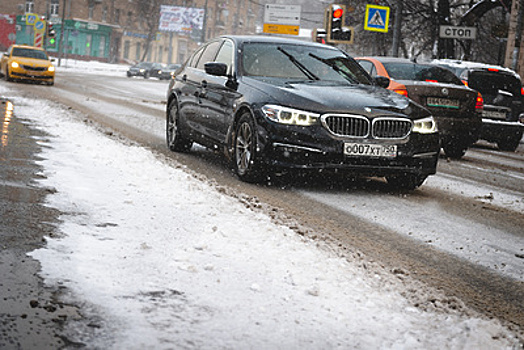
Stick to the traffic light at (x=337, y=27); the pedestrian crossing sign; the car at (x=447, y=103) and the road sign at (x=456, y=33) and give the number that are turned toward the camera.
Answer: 3

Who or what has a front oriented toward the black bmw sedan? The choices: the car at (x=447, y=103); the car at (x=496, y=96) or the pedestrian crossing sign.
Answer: the pedestrian crossing sign

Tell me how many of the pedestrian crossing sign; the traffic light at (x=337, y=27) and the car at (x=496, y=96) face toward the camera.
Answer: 2

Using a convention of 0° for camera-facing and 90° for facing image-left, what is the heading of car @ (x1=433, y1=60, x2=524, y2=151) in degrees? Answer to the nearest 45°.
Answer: approximately 135°

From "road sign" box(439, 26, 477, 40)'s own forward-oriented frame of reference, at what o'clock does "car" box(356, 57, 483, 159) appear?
The car is roughly at 12 o'clock from the road sign.

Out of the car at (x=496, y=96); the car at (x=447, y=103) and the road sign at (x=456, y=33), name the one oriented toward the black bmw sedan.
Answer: the road sign

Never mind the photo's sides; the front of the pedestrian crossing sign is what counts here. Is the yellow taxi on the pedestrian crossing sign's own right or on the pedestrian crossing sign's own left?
on the pedestrian crossing sign's own right

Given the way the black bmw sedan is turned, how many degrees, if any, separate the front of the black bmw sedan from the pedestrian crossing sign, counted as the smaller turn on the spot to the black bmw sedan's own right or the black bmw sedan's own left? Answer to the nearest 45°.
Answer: approximately 135° to the black bmw sedan's own left
